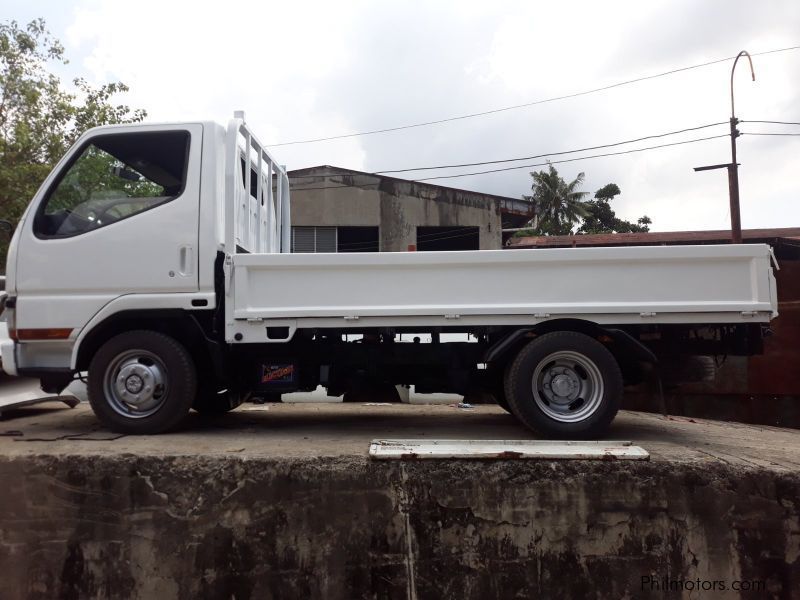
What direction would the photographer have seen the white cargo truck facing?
facing to the left of the viewer

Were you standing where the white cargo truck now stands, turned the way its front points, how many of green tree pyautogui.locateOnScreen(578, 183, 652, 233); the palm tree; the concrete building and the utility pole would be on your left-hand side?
0

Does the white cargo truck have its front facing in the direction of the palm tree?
no

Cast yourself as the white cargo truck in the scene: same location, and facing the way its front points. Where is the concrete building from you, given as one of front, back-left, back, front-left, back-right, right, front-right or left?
right

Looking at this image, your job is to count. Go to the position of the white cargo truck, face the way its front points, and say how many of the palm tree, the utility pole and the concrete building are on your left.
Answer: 0

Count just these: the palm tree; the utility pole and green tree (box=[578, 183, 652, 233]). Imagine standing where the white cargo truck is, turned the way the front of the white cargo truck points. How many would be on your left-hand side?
0

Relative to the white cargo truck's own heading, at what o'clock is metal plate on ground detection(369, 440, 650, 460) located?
The metal plate on ground is roughly at 7 o'clock from the white cargo truck.

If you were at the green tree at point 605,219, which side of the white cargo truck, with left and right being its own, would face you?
right

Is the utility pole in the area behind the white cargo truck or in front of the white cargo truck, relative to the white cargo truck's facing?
behind

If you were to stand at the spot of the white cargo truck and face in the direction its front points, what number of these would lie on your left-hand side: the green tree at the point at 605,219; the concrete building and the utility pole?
0
